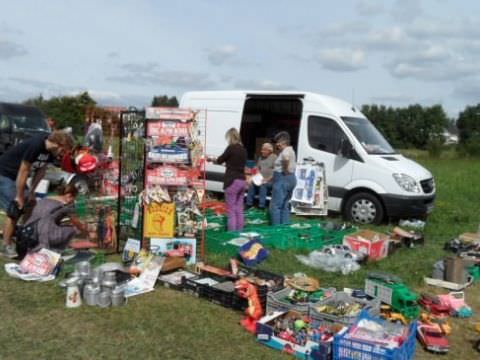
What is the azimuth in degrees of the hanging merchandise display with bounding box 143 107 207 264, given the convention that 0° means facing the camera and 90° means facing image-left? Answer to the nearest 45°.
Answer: approximately 0°

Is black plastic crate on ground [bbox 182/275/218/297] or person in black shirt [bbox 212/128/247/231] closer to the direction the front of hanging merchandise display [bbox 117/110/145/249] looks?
the black plastic crate on ground

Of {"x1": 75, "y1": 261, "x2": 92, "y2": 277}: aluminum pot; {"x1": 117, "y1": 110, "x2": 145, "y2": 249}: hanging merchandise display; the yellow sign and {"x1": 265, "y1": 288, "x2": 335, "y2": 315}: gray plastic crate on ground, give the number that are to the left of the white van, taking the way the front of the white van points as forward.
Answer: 0

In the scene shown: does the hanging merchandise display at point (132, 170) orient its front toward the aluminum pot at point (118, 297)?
yes

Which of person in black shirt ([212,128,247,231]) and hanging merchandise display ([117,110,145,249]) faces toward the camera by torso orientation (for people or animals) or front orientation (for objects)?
the hanging merchandise display

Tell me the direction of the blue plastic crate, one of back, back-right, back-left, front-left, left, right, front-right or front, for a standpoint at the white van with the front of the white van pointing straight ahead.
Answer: front-right

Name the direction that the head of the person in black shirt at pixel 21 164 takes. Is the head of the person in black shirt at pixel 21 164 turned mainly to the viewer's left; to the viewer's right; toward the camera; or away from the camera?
to the viewer's right

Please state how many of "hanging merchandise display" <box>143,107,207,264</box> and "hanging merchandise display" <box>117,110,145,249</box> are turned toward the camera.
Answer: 2

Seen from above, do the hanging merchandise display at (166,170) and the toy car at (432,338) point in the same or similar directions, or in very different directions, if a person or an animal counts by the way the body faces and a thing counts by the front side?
same or similar directions

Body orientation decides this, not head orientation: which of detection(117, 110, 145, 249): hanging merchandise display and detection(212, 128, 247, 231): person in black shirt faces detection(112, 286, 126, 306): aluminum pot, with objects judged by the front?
the hanging merchandise display

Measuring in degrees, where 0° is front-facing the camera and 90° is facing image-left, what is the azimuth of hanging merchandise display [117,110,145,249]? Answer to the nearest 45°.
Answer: approximately 0°

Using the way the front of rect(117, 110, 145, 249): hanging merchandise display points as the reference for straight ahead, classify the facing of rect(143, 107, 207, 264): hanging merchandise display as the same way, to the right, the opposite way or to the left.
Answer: the same way

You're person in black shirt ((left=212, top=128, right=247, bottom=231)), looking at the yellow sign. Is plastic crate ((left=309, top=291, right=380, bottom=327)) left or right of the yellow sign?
left

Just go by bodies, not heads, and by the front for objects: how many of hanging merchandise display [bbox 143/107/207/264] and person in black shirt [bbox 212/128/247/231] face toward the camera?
1

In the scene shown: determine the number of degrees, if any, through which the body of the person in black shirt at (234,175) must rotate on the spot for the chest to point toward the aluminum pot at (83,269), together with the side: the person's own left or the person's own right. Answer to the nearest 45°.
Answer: approximately 90° to the person's own left

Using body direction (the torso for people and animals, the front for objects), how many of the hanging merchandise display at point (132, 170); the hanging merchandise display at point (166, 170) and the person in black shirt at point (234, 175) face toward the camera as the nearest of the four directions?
2
